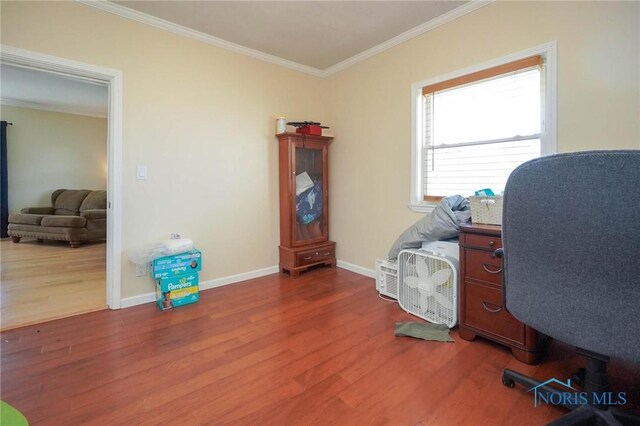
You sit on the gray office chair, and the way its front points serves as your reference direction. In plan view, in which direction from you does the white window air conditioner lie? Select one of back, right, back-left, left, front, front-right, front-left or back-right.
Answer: left

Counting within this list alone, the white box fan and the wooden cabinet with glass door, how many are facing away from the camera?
0

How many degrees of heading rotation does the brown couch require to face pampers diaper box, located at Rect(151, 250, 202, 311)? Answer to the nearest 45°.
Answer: approximately 45° to its left

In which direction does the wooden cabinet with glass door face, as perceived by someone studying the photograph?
facing the viewer and to the right of the viewer

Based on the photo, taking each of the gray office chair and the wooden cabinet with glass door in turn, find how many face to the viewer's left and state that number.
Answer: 0

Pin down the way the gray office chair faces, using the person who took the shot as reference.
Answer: facing away from the viewer and to the right of the viewer

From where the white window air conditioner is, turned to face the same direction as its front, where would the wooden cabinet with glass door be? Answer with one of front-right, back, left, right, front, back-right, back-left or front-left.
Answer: right

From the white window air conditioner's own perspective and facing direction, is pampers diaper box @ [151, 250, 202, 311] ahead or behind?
ahead

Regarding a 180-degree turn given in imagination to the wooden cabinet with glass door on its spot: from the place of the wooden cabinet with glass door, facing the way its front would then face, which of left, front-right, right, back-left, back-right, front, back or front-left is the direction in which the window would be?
back

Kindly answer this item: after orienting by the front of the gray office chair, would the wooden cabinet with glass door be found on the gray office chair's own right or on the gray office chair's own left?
on the gray office chair's own left

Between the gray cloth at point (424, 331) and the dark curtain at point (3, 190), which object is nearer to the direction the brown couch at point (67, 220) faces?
the gray cloth

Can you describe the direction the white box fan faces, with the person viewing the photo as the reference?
facing the viewer and to the left of the viewer
